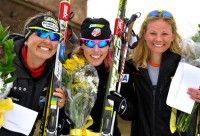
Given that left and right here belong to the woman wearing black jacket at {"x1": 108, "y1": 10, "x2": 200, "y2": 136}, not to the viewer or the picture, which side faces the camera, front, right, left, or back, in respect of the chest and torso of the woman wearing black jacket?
front

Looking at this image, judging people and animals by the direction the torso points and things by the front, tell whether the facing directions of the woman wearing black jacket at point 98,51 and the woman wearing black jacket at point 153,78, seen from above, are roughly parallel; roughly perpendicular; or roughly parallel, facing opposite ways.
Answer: roughly parallel

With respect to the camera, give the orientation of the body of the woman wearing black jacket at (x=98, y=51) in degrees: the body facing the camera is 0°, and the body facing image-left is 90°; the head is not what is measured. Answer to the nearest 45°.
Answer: approximately 0°

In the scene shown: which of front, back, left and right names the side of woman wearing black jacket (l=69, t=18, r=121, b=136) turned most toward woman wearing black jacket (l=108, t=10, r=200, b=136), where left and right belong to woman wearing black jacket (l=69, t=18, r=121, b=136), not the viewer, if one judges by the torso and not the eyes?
left

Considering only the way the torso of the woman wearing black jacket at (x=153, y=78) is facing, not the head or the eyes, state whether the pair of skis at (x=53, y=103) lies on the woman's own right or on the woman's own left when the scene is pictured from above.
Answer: on the woman's own right

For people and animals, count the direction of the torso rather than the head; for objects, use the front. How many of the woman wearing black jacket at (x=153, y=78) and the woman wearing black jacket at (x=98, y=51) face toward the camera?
2

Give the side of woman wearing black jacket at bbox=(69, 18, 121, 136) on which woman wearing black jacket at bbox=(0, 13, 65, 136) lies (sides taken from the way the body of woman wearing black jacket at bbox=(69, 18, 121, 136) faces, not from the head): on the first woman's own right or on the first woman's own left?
on the first woman's own right

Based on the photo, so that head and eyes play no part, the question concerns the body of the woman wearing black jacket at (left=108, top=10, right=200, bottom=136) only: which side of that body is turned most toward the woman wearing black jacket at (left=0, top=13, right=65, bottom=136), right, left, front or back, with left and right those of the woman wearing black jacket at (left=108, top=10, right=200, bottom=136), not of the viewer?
right
